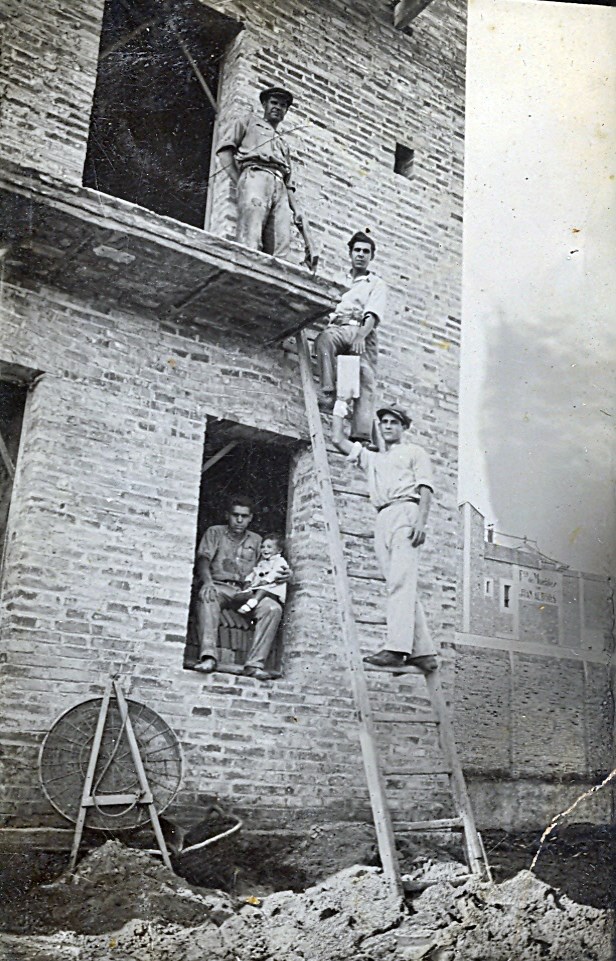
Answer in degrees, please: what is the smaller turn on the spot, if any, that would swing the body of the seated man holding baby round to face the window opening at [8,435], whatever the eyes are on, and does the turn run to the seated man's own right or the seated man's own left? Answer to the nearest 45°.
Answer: approximately 90° to the seated man's own right

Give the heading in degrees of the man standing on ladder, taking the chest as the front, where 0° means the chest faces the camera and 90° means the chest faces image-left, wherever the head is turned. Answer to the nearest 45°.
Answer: approximately 45°

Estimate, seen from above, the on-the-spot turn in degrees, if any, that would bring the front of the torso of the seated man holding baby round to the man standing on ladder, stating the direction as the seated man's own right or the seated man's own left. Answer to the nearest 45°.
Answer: approximately 90° to the seated man's own left

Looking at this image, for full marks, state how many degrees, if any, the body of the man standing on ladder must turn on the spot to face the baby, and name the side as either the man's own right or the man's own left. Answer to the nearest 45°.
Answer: approximately 45° to the man's own right
